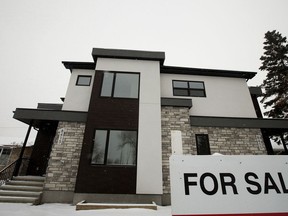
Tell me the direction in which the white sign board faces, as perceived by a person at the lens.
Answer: facing the viewer

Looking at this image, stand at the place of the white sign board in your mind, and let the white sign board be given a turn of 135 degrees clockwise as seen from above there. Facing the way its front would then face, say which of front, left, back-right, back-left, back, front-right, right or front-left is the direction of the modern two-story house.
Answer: front
